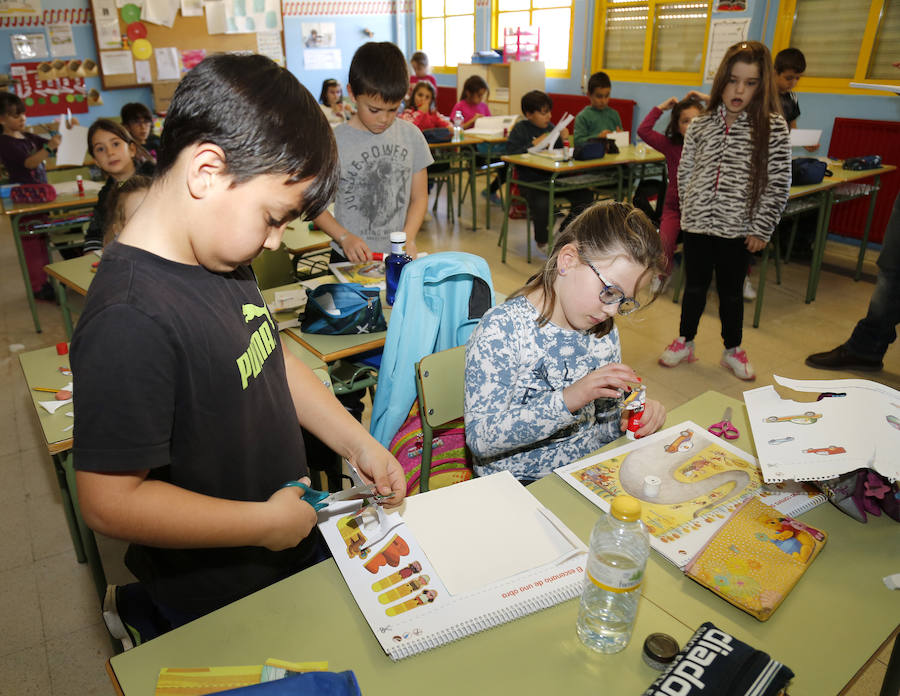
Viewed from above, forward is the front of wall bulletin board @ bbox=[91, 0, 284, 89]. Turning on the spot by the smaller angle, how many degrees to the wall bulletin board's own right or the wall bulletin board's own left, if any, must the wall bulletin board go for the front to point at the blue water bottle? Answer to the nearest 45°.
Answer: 0° — it already faces it

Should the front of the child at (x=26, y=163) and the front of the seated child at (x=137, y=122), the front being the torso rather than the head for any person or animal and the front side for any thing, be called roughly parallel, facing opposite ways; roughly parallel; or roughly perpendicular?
roughly parallel

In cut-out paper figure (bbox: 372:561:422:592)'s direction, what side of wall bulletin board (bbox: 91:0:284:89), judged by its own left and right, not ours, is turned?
front

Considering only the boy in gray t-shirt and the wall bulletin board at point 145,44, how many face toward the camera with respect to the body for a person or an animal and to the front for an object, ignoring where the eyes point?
2

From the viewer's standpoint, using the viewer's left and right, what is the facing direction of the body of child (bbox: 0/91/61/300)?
facing the viewer and to the right of the viewer

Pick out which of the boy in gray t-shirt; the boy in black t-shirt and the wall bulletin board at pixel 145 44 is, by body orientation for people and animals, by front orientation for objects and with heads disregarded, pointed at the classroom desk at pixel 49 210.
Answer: the wall bulletin board

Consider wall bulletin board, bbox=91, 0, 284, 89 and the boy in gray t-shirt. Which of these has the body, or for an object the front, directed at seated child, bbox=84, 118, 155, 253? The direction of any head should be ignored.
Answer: the wall bulletin board

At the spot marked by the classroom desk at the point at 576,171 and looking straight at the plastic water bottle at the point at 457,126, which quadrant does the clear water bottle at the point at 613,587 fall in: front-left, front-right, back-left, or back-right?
back-left

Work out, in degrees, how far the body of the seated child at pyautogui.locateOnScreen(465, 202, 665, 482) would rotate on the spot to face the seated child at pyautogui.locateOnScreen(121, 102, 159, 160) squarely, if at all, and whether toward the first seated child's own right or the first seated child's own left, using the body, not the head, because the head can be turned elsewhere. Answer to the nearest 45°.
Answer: approximately 180°

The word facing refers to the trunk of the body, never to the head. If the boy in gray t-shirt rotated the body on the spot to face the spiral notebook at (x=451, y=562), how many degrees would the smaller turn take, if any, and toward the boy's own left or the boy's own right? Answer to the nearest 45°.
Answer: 0° — they already face it

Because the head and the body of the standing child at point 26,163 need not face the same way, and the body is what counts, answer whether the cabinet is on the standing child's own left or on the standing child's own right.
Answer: on the standing child's own left

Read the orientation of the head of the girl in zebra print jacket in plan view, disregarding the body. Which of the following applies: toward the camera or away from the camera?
toward the camera

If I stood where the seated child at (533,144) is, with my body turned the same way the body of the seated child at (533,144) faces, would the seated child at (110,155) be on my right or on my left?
on my right

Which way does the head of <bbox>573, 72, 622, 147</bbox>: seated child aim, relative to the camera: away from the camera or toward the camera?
toward the camera
